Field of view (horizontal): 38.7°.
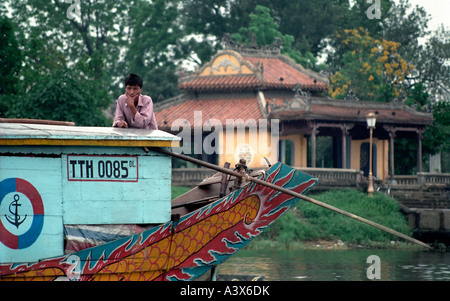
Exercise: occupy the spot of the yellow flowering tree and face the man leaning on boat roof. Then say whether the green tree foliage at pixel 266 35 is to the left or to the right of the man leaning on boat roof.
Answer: right

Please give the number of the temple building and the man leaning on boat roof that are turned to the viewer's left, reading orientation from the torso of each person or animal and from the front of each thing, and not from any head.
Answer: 0

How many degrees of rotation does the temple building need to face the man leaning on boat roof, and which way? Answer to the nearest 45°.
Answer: approximately 45° to its right

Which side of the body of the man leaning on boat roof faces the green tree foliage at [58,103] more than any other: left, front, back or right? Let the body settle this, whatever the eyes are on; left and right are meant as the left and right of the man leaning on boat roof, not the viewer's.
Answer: back

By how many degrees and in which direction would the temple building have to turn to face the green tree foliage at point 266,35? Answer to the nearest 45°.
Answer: approximately 135° to its left

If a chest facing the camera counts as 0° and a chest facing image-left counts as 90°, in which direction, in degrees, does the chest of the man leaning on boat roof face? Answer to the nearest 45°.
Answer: approximately 0°

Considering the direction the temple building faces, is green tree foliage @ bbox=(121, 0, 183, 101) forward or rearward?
rearward

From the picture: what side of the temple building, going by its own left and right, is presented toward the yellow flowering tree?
left

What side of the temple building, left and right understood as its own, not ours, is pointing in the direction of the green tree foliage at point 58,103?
right
